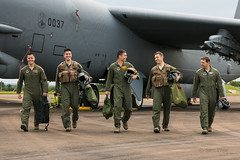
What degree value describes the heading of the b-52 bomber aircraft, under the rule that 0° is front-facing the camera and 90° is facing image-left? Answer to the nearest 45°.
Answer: approximately 45°
